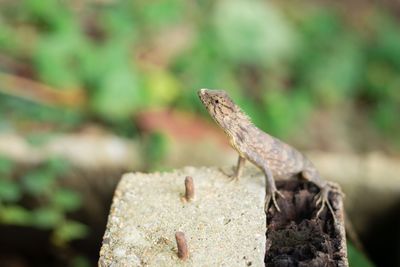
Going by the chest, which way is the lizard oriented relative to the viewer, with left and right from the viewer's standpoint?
facing to the left of the viewer
